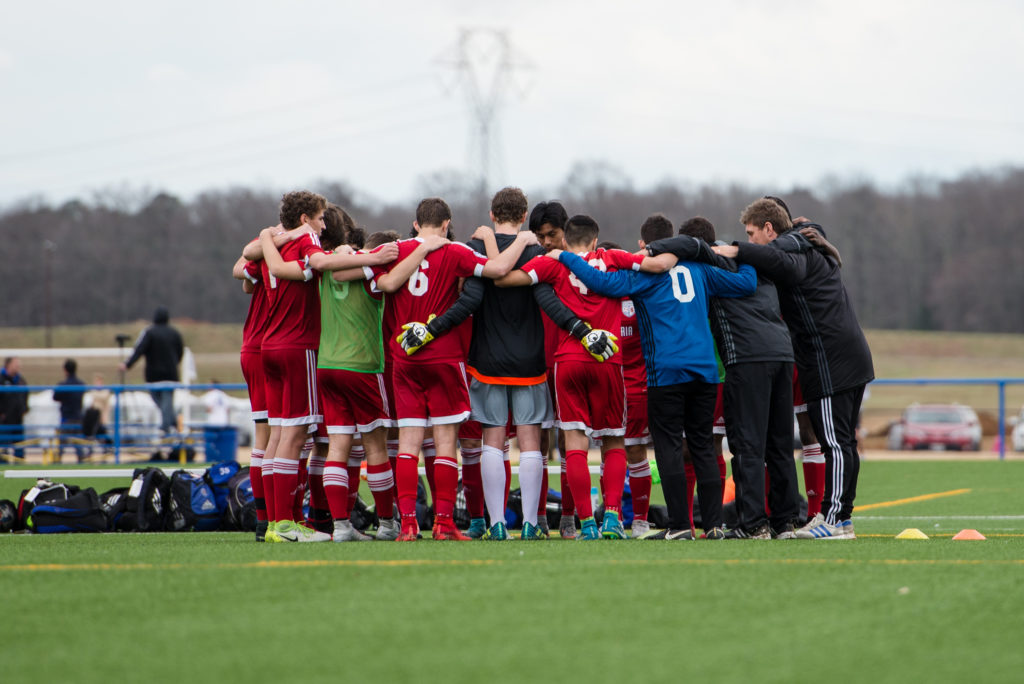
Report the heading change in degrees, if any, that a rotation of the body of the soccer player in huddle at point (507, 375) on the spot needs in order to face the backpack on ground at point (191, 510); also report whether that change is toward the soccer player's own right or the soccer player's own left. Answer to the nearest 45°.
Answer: approximately 45° to the soccer player's own left

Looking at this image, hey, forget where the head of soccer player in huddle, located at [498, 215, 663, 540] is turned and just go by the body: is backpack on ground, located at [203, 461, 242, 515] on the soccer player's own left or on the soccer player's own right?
on the soccer player's own left

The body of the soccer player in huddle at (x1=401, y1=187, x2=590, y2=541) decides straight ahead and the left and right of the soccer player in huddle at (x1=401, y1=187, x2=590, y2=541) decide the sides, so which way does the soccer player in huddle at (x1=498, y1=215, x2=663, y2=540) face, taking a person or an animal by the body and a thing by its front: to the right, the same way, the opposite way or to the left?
the same way

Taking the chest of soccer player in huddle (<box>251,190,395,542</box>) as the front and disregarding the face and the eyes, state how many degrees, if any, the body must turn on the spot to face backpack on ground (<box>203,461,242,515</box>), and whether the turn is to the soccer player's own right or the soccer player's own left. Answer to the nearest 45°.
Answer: approximately 45° to the soccer player's own left

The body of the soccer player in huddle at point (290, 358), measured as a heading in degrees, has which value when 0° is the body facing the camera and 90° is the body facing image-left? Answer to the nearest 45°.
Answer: approximately 225°

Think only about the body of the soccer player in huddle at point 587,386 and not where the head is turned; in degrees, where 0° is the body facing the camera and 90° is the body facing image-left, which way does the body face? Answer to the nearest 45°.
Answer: approximately 180°

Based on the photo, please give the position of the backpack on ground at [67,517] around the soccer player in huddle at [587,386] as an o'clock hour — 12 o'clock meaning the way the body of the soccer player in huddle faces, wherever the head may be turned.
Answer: The backpack on ground is roughly at 10 o'clock from the soccer player in huddle.

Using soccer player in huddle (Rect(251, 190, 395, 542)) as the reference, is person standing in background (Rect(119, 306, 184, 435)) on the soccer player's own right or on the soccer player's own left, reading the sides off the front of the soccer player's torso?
on the soccer player's own left

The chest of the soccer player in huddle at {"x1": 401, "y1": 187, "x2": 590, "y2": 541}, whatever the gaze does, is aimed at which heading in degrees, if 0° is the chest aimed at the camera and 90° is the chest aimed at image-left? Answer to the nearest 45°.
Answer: approximately 180°

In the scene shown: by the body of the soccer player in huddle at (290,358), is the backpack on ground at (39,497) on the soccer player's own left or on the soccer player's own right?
on the soccer player's own left

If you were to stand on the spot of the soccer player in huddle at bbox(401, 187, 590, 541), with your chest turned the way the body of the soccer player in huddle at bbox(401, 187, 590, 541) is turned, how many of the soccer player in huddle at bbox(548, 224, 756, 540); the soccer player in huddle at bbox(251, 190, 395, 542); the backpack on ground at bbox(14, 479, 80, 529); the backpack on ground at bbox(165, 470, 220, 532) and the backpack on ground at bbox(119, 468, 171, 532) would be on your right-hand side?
1

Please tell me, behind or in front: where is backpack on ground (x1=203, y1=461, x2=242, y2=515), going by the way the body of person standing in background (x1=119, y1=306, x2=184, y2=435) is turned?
behind

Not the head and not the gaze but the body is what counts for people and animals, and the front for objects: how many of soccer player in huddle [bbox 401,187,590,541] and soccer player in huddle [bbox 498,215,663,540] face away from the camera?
2
